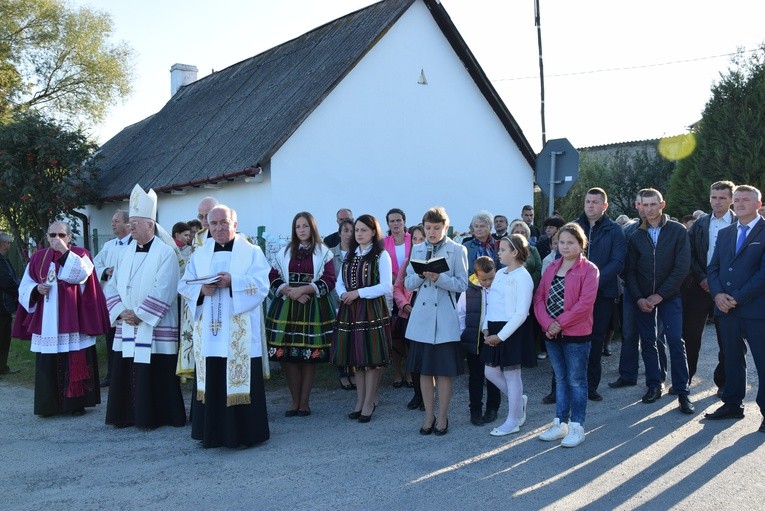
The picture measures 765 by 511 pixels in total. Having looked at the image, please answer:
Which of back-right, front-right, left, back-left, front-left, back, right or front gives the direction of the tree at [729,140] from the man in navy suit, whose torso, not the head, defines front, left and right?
back-right

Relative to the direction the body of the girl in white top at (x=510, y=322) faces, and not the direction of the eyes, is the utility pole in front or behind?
behind

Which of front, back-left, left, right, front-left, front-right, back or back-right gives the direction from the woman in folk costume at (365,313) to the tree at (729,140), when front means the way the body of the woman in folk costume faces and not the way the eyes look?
back

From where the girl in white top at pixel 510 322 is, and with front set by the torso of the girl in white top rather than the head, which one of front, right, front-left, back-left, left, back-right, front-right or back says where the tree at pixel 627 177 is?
back-right

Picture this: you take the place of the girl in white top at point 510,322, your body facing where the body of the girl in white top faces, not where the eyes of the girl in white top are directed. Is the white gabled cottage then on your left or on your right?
on your right

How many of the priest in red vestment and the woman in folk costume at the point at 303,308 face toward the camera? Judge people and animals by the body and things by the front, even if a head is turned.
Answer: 2

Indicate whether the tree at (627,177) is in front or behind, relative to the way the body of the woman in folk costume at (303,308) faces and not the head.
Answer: behind

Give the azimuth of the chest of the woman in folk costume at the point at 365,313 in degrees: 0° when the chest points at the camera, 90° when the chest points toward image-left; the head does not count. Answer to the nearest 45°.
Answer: approximately 45°

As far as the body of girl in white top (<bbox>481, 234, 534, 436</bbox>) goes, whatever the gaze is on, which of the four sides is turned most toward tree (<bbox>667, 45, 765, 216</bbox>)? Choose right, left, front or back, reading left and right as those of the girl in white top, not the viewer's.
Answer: back

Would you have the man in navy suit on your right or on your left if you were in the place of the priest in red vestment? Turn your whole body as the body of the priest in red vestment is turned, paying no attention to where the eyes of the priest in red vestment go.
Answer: on your left

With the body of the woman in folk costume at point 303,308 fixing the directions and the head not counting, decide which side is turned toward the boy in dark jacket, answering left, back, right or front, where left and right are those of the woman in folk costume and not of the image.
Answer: left
